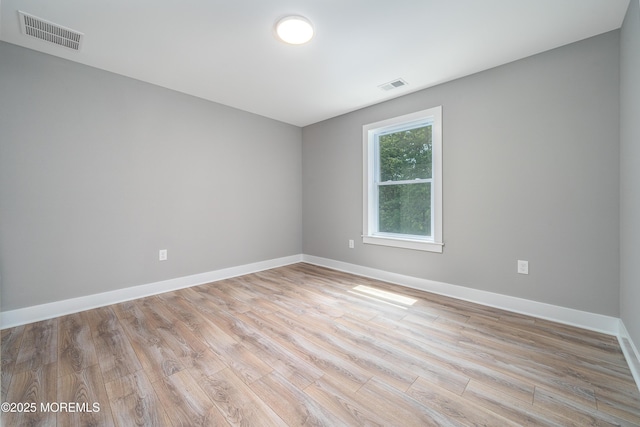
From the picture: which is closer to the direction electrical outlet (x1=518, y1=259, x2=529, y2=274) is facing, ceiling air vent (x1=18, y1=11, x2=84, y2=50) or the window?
the ceiling air vent

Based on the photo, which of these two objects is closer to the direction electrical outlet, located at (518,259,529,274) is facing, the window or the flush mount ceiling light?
the flush mount ceiling light

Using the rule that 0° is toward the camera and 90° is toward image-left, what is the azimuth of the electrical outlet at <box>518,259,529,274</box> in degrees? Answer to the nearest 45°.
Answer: approximately 0°

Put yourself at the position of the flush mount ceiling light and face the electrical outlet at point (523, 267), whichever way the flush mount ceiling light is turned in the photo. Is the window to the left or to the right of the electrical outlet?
left

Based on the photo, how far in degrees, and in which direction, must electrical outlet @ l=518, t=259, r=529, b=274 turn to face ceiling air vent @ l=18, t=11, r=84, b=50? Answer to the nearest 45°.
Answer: approximately 45° to its right

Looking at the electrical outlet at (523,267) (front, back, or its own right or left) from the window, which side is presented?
right
